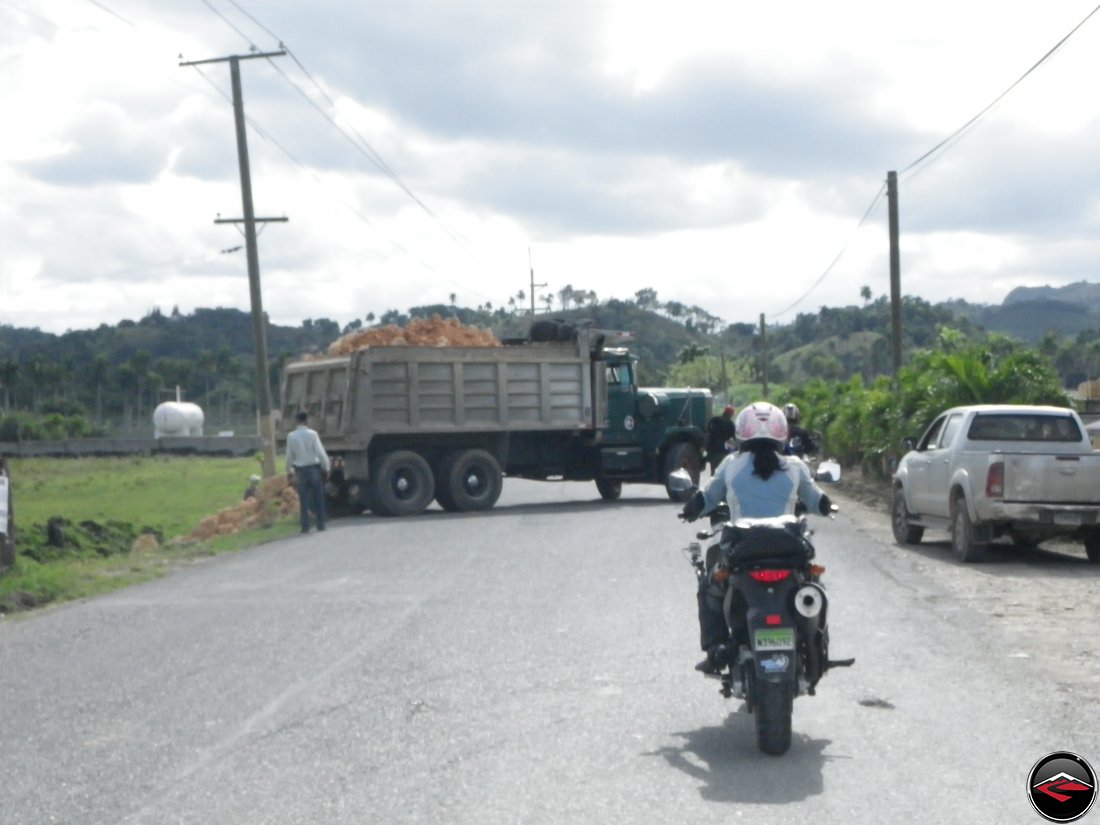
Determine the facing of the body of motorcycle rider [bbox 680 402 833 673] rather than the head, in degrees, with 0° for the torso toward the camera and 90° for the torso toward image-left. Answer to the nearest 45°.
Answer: approximately 180°

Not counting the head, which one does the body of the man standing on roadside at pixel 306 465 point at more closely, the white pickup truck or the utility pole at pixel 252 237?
the utility pole

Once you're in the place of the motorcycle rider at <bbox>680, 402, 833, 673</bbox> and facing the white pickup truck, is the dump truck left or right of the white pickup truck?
left

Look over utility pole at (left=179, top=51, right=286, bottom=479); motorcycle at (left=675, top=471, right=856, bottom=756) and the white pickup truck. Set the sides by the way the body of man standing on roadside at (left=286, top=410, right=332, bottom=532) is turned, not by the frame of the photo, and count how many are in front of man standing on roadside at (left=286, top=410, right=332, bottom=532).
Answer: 1

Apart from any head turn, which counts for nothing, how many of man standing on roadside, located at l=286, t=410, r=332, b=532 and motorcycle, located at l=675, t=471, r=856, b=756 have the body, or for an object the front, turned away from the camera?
2

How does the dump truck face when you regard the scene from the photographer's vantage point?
facing away from the viewer and to the right of the viewer

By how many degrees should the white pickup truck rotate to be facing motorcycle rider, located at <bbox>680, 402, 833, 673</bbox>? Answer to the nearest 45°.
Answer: approximately 135° to its left

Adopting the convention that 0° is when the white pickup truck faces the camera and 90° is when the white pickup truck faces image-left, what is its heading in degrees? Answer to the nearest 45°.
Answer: approximately 135°

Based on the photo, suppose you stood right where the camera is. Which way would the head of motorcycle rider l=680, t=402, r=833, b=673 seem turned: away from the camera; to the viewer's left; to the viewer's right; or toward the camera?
away from the camera

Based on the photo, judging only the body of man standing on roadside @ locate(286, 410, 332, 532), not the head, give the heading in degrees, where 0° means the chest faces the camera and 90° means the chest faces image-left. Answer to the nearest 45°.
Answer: approximately 180°

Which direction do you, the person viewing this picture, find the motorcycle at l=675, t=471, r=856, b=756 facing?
facing away from the viewer
